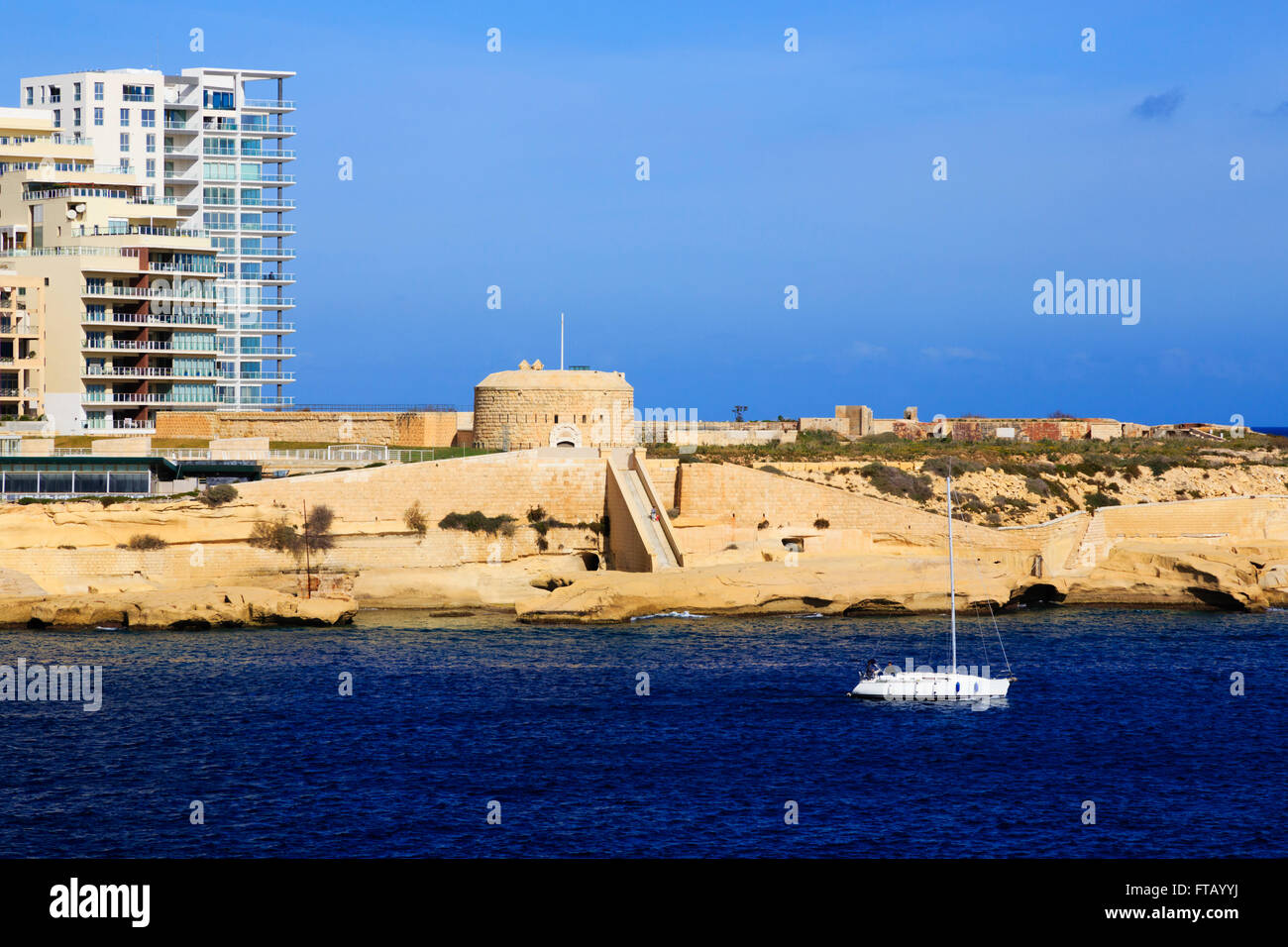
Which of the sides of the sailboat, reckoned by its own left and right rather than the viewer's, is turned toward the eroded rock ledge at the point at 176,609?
back

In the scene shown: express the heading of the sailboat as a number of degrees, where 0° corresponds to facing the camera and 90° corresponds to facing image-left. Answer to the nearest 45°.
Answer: approximately 270°
